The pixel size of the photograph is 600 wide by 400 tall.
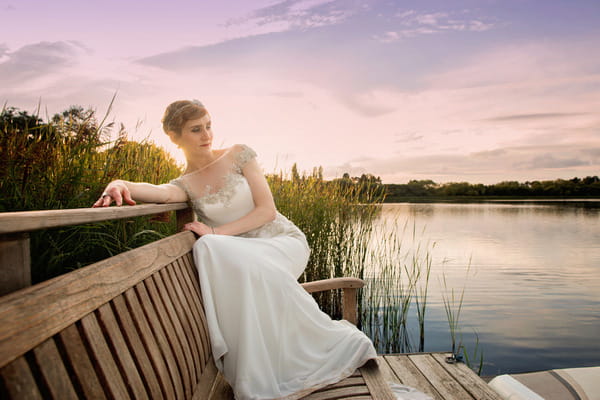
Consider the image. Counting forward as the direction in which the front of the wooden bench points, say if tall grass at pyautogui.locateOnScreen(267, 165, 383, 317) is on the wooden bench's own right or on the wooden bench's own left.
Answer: on the wooden bench's own left
